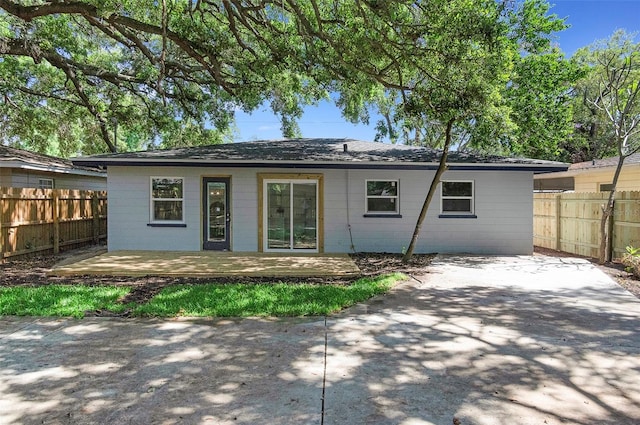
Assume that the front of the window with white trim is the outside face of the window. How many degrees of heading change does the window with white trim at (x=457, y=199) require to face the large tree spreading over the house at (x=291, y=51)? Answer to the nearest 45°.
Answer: approximately 45° to its right

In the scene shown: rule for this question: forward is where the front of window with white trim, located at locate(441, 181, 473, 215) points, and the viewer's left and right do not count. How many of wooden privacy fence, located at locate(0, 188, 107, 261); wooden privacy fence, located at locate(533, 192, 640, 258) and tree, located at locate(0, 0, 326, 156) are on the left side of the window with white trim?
1

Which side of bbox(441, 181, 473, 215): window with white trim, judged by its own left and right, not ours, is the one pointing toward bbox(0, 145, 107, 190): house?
right

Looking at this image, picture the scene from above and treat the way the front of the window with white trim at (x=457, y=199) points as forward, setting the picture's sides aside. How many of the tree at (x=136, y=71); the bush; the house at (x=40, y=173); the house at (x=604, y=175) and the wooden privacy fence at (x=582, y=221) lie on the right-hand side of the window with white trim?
2

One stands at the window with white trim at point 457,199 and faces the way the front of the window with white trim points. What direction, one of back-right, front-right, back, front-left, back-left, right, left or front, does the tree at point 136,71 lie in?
right

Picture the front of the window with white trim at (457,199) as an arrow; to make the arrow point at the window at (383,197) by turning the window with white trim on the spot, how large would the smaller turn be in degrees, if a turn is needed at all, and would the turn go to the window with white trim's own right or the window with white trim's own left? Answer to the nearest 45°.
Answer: approximately 90° to the window with white trim's own right

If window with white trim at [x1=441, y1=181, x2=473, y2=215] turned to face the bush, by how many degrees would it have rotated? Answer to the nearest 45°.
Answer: approximately 45° to its left

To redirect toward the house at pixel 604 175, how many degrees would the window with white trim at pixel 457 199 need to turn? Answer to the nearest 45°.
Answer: approximately 135° to its left

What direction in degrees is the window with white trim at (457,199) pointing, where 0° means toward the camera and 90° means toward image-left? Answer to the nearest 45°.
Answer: approximately 0°

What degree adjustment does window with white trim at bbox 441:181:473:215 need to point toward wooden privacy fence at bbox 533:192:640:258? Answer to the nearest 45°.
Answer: approximately 90° to its left

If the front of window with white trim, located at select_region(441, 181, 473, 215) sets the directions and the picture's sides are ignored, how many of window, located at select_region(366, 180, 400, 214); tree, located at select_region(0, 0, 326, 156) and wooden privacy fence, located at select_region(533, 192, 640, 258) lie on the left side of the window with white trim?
1

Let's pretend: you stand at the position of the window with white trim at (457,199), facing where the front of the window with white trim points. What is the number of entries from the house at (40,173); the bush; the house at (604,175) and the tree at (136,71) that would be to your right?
2
